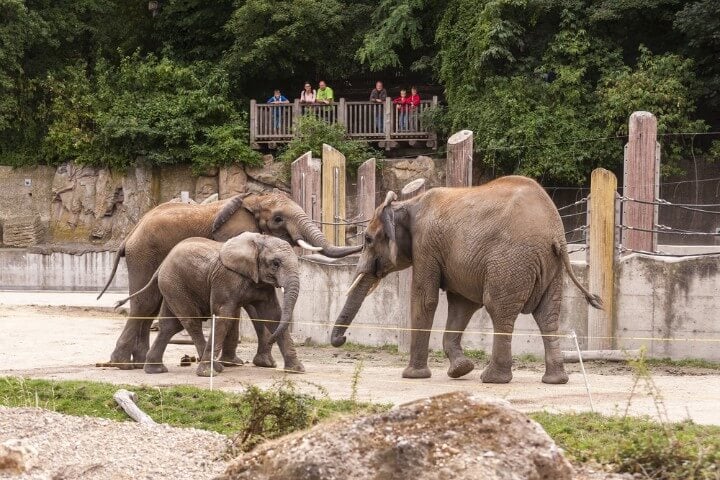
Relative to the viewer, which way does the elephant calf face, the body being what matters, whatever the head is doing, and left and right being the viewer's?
facing to the right of the viewer

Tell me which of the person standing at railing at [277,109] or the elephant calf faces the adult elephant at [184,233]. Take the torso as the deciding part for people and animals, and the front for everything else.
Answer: the person standing at railing

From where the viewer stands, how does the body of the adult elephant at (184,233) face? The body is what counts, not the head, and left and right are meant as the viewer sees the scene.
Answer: facing to the right of the viewer

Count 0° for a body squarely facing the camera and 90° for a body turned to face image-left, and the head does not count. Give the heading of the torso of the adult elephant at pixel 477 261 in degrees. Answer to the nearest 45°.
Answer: approximately 135°

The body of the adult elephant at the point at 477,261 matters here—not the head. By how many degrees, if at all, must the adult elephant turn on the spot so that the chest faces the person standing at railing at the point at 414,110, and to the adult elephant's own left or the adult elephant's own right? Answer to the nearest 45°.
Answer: approximately 45° to the adult elephant's own right

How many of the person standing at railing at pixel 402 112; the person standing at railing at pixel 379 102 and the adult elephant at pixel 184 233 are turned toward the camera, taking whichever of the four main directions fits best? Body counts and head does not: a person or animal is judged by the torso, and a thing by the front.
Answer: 2

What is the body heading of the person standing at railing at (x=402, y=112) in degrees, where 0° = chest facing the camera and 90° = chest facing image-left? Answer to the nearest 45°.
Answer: approximately 0°

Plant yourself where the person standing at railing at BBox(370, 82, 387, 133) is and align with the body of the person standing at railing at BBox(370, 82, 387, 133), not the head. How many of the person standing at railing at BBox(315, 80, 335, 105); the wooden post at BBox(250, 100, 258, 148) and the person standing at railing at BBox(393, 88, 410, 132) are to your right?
2

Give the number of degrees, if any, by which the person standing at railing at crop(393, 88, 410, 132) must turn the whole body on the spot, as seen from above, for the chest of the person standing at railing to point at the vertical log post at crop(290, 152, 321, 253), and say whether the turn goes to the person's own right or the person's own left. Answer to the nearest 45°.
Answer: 0° — they already face it
